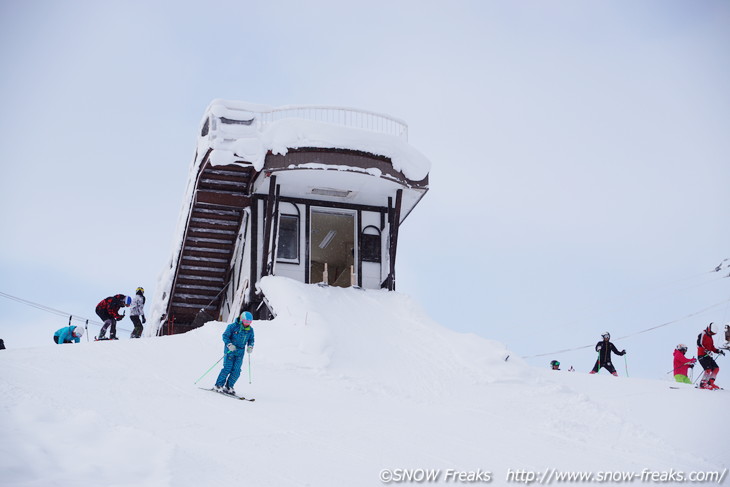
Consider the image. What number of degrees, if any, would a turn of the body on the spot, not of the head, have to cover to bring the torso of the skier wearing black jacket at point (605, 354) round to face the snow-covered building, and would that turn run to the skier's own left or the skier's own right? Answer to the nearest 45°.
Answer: approximately 90° to the skier's own right

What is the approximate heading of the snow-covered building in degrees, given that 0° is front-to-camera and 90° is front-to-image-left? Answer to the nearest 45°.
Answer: approximately 0°

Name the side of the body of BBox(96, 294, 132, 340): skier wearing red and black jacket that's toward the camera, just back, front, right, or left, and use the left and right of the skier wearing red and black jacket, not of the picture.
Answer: right

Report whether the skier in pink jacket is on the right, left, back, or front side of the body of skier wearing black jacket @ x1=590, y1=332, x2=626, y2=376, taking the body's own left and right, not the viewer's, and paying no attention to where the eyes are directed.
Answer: left

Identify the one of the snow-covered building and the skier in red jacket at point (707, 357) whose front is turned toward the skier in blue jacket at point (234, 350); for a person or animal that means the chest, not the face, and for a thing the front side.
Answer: the snow-covered building

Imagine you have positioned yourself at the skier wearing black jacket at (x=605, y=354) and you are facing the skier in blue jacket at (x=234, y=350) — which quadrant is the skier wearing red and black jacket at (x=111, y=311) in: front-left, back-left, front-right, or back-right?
front-right

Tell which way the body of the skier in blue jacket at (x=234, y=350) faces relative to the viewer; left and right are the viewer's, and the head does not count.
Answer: facing the viewer and to the right of the viewer

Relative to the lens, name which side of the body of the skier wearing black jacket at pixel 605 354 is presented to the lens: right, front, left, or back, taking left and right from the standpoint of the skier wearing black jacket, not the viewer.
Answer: front

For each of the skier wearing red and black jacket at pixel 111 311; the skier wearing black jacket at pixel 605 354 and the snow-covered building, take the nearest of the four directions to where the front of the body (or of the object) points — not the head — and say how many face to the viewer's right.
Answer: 1

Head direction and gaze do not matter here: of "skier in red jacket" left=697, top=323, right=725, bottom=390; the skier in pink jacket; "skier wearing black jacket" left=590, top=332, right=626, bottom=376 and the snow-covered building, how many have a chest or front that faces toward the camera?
2
